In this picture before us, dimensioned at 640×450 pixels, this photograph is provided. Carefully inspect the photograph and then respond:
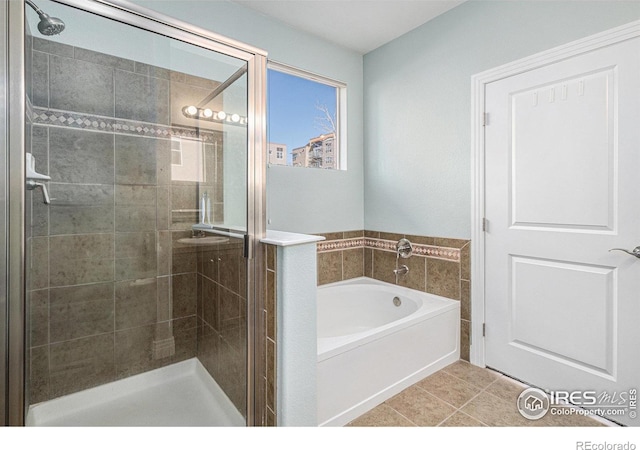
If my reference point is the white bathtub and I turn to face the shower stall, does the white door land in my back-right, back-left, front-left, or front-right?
back-left

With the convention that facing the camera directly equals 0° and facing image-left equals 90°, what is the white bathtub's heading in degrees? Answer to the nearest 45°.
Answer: approximately 315°

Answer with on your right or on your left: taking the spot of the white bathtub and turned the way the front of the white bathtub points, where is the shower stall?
on your right
